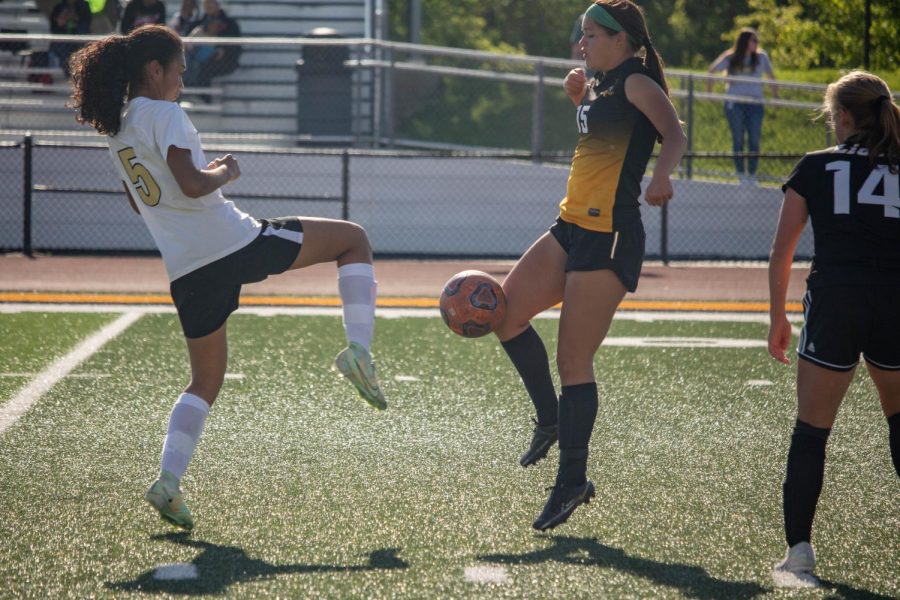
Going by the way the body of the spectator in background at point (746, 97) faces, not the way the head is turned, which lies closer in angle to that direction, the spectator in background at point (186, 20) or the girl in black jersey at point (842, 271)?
the girl in black jersey

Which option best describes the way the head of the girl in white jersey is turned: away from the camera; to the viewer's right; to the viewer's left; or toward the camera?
to the viewer's right

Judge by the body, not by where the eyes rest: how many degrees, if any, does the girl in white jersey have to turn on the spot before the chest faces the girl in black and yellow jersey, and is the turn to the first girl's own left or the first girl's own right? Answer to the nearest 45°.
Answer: approximately 45° to the first girl's own right

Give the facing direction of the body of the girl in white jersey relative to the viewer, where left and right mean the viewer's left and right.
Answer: facing away from the viewer and to the right of the viewer

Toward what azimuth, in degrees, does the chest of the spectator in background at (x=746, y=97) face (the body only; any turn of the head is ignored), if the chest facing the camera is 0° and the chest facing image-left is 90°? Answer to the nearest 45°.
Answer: approximately 0°

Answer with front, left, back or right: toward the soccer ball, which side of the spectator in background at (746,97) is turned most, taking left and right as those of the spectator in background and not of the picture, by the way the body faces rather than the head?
front

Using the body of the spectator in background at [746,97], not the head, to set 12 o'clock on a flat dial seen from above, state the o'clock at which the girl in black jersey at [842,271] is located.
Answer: The girl in black jersey is roughly at 12 o'clock from the spectator in background.

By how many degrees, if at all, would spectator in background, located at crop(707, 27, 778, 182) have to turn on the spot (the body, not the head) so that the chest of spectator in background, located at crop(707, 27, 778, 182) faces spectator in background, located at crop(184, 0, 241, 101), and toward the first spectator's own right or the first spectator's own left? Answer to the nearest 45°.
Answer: approximately 90° to the first spectator's own right

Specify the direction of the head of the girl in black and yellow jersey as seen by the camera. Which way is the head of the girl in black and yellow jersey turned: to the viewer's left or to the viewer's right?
to the viewer's left

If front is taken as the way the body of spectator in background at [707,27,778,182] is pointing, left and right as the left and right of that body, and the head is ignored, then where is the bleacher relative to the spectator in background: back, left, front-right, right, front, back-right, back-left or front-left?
right

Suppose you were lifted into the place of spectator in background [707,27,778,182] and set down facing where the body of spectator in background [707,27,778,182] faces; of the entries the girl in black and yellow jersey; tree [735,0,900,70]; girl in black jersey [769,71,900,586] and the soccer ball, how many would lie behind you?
1

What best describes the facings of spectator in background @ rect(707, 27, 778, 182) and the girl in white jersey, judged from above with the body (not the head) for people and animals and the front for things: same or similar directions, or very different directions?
very different directions

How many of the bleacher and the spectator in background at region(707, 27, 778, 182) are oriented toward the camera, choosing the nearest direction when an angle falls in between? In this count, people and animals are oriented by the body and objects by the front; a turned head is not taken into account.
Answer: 2

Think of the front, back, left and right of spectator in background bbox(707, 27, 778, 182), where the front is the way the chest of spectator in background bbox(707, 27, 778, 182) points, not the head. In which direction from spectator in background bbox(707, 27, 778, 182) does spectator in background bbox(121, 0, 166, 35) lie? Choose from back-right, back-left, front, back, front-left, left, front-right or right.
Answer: right
